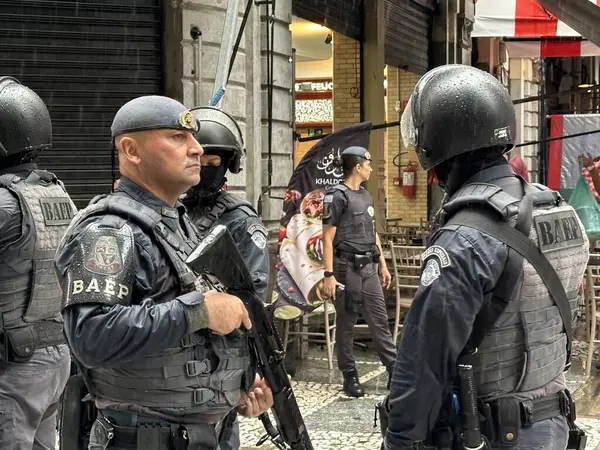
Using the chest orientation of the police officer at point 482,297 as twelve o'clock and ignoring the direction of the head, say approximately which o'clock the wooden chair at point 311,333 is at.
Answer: The wooden chair is roughly at 1 o'clock from the police officer.

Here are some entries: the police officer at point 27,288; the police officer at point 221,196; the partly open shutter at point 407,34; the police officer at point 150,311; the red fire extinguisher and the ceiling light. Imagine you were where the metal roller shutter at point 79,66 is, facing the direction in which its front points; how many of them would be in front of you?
3

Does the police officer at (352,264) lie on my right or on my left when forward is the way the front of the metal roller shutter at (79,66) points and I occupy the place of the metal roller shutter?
on my left

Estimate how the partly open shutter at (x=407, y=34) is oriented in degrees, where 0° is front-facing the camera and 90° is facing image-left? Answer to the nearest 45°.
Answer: approximately 45°

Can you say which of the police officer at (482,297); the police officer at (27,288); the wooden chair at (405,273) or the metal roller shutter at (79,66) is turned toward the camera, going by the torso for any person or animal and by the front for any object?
the metal roller shutter

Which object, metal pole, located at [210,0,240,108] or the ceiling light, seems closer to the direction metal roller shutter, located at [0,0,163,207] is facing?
the metal pole

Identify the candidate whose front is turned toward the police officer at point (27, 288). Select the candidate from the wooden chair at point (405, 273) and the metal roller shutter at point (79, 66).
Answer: the metal roller shutter

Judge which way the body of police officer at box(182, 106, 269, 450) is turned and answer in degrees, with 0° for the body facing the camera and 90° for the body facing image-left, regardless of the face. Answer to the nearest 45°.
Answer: approximately 45°

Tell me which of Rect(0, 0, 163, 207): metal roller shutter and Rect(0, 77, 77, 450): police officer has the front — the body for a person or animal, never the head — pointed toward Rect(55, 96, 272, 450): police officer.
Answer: the metal roller shutter

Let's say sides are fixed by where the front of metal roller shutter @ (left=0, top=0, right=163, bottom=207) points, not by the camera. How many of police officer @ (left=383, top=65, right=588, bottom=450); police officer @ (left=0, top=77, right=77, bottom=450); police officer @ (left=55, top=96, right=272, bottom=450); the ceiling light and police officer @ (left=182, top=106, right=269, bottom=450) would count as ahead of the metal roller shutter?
4

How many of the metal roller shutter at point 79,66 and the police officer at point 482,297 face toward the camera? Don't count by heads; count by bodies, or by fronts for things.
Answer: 1

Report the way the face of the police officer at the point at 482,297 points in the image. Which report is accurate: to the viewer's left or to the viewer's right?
to the viewer's left
